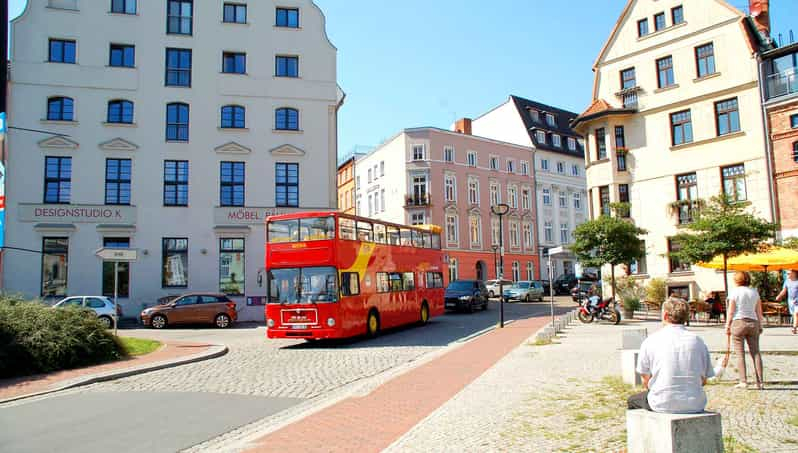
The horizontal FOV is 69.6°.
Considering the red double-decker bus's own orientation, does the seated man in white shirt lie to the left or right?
on its left

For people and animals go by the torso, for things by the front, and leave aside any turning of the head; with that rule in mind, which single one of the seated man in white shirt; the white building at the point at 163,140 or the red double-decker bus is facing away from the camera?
the seated man in white shirt

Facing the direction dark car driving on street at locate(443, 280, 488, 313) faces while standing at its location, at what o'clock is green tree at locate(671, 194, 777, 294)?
The green tree is roughly at 9 o'clock from the dark car driving on street.

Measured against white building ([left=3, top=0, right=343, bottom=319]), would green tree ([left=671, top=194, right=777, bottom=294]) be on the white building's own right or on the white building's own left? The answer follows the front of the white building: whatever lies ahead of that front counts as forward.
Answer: on the white building's own left

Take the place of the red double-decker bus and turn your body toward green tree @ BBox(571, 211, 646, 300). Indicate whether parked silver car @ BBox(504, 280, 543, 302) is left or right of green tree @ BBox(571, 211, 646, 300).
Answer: left

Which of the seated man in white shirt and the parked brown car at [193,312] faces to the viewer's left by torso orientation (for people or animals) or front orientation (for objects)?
the parked brown car

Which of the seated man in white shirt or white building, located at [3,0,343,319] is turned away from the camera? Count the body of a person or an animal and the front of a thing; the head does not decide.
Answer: the seated man in white shirt

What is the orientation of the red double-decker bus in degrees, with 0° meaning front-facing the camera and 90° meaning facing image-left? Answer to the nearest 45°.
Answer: approximately 45°

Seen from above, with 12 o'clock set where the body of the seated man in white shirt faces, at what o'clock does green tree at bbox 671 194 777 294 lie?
The green tree is roughly at 12 o'clock from the seated man in white shirt.

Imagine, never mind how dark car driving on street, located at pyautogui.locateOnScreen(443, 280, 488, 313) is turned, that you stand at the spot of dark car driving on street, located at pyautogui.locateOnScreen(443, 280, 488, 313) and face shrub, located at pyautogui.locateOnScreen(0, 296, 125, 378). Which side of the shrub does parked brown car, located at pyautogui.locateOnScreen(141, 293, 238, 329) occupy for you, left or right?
right

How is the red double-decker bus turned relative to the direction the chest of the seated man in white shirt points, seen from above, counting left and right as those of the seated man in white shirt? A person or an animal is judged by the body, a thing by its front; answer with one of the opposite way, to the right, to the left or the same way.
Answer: the opposite way

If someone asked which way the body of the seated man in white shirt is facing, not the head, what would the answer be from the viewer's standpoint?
away from the camera
